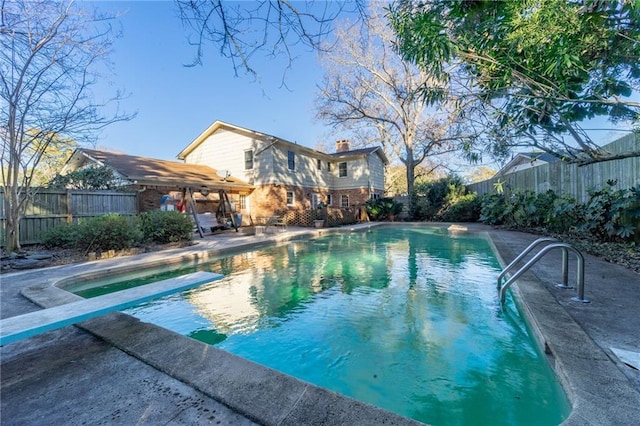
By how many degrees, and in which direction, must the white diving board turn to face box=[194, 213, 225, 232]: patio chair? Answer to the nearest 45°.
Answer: approximately 45° to its left

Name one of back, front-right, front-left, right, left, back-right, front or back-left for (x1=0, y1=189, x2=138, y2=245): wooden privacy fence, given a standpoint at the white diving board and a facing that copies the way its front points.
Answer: front-left

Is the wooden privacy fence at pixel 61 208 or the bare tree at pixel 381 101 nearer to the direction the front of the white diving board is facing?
the bare tree

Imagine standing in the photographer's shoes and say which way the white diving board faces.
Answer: facing away from the viewer and to the right of the viewer

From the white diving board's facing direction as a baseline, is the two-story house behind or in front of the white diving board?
in front

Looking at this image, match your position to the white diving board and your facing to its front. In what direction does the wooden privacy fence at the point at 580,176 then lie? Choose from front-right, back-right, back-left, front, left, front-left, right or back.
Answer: front-right
